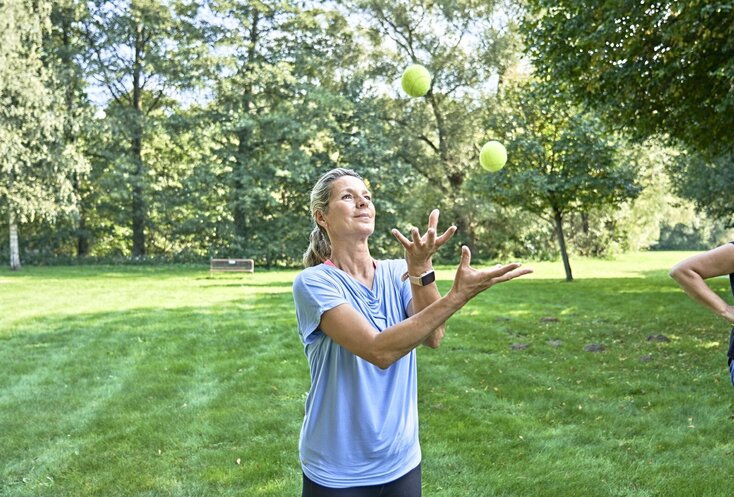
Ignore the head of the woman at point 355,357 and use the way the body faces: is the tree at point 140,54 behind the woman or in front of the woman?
behind

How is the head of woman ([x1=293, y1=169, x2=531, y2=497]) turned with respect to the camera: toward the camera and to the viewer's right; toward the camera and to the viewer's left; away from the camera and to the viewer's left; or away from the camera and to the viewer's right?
toward the camera and to the viewer's right

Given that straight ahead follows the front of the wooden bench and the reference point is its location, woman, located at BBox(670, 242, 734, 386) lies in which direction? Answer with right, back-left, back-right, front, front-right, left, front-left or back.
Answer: front

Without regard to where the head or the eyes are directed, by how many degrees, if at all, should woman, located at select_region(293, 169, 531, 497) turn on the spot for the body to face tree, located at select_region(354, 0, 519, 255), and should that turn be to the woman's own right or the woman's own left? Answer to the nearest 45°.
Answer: approximately 135° to the woman's own left

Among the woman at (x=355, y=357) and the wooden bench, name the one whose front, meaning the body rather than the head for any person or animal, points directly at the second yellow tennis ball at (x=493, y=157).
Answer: the wooden bench

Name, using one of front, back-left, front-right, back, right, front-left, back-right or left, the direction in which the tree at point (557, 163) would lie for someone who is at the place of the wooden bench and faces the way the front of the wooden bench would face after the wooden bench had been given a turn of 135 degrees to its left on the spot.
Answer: right

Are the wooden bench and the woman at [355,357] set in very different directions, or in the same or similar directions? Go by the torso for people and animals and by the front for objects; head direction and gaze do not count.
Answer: same or similar directions

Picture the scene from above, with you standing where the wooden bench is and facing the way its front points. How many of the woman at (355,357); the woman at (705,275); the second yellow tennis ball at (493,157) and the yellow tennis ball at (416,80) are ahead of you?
4

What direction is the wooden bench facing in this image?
toward the camera

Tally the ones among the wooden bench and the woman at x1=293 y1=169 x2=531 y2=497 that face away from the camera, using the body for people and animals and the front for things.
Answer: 0

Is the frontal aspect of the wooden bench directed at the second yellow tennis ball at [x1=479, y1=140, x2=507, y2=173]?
yes

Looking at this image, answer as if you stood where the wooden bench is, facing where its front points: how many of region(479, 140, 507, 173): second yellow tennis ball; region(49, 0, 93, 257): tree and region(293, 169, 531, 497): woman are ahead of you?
2

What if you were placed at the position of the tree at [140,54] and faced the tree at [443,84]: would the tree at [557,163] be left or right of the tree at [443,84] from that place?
right

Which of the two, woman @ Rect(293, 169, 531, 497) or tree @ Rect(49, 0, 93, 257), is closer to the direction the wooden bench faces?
the woman
